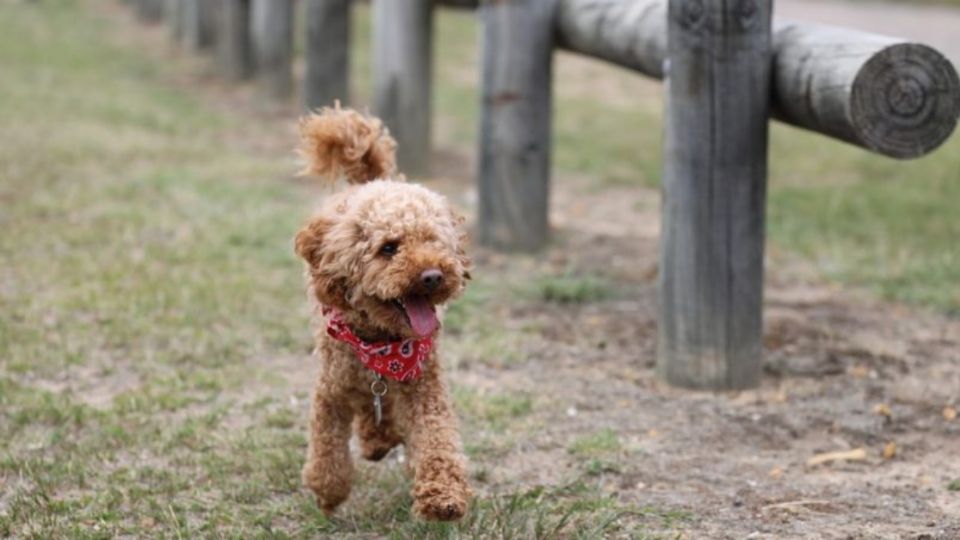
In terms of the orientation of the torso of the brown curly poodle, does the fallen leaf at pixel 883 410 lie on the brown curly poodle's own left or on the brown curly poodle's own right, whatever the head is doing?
on the brown curly poodle's own left

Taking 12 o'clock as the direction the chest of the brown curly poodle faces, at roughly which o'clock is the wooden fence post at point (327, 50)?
The wooden fence post is roughly at 6 o'clock from the brown curly poodle.

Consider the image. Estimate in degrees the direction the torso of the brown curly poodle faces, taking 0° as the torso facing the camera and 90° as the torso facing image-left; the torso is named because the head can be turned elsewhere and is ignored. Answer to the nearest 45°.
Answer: approximately 0°

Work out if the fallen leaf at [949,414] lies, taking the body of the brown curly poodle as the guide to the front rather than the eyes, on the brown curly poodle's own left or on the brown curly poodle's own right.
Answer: on the brown curly poodle's own left

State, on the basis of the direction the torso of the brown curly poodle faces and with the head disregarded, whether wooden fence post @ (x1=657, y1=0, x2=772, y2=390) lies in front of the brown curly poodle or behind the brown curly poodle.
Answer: behind

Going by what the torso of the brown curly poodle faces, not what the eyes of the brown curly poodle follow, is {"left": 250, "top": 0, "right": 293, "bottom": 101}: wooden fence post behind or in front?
behind

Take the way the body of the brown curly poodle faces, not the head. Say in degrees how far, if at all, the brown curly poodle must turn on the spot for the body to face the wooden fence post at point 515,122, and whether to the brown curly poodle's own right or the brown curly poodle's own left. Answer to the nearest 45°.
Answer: approximately 180°

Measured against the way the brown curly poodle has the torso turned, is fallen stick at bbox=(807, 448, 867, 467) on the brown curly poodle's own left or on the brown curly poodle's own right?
on the brown curly poodle's own left

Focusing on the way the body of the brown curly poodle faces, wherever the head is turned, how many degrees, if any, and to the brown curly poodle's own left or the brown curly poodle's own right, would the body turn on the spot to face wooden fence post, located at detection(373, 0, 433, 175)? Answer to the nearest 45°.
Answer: approximately 180°
